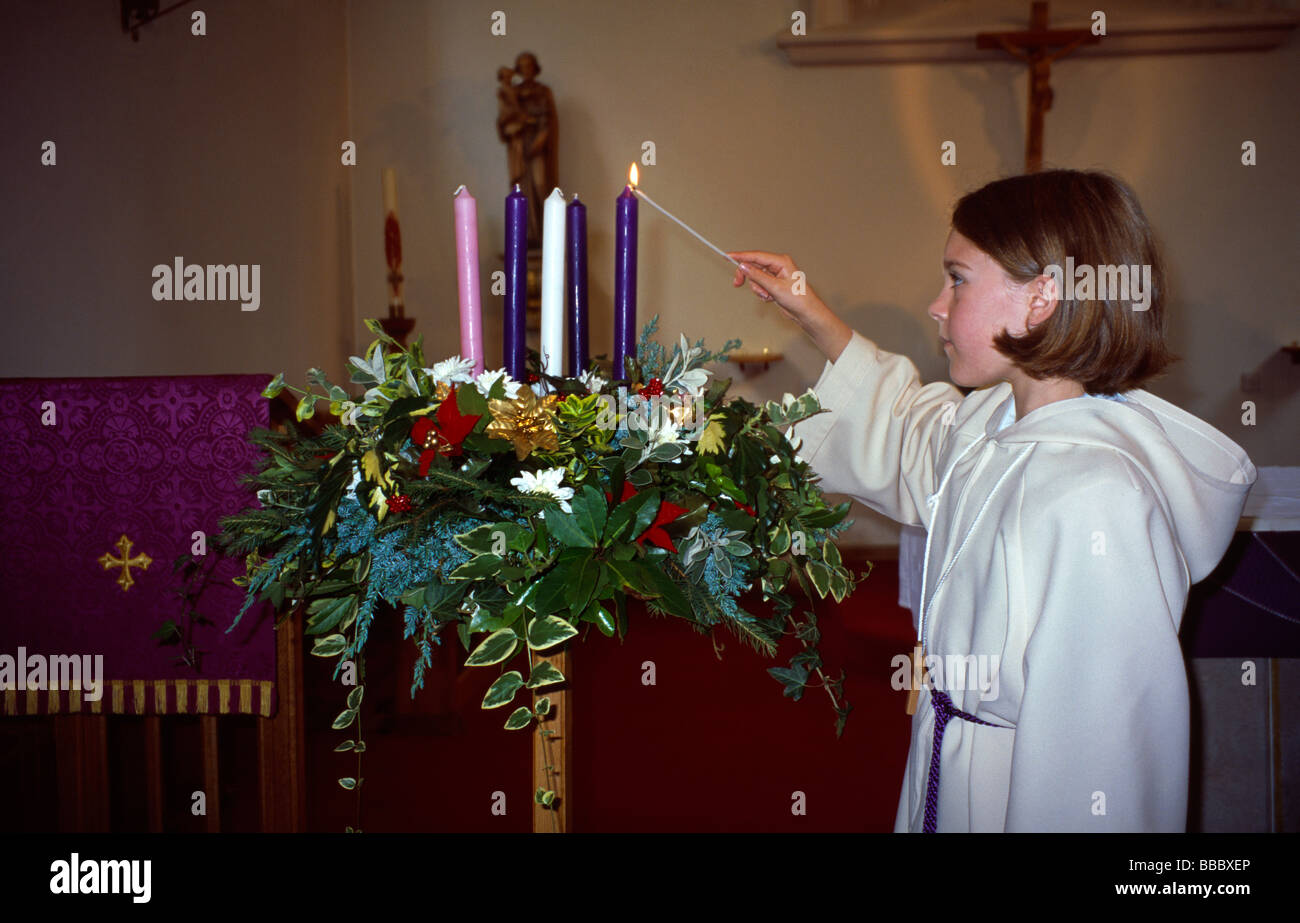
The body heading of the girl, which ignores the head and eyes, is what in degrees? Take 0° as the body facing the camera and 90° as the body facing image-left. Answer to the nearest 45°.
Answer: approximately 90°

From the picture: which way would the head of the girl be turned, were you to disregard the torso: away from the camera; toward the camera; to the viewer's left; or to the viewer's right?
to the viewer's left

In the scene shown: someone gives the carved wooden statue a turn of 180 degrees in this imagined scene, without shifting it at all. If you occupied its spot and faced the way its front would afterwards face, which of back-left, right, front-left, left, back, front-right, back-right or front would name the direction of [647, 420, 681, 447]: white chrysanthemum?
back

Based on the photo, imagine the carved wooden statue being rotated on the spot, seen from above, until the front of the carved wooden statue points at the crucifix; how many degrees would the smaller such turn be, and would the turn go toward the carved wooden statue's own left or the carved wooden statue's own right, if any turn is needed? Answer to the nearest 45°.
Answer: approximately 90° to the carved wooden statue's own left

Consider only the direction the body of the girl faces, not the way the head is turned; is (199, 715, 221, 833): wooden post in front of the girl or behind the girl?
in front

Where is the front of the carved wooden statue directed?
toward the camera

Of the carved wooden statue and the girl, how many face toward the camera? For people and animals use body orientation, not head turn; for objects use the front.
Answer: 1

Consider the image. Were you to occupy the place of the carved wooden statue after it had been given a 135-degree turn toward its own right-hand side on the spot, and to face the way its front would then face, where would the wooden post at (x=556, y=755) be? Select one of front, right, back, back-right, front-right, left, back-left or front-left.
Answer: back-left
